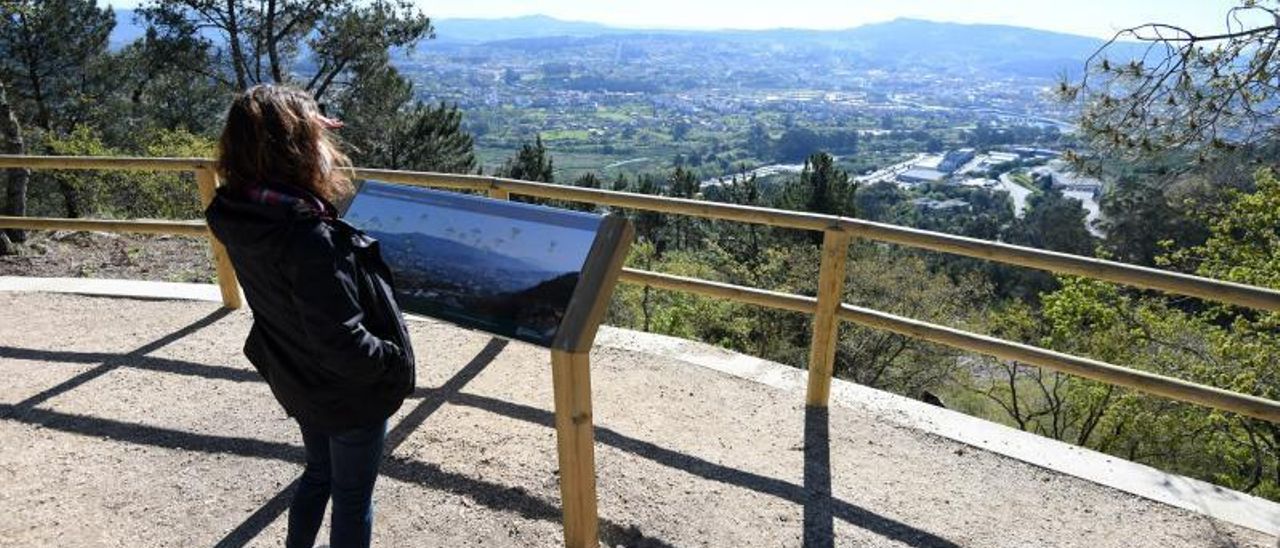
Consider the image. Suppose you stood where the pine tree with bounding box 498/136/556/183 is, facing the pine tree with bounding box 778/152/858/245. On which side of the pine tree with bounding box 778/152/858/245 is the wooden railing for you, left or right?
right

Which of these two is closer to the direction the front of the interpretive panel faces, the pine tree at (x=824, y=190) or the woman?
the woman

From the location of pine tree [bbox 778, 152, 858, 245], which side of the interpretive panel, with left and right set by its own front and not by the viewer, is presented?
back

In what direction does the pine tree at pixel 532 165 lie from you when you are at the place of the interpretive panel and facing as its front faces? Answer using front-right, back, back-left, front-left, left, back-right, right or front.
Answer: back-right

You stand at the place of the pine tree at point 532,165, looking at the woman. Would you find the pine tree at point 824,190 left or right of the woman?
left

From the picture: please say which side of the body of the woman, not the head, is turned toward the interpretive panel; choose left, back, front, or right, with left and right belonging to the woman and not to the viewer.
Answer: front

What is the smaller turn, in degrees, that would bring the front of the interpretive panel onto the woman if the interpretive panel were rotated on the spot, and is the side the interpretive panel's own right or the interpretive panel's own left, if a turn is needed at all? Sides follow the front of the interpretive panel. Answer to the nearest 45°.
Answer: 0° — it already faces them

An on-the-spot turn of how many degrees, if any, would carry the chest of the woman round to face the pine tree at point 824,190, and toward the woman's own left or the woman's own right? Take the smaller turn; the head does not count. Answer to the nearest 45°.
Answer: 0° — they already face it

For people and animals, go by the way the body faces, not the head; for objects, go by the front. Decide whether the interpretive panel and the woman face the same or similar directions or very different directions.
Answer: very different directions

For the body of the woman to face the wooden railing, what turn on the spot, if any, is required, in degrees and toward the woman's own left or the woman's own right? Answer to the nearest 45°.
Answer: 0° — they already face it

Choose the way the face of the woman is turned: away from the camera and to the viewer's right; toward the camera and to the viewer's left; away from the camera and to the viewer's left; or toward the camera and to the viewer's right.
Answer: away from the camera and to the viewer's right

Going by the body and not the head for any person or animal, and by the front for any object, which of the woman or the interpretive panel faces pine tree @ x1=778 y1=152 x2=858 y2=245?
the woman

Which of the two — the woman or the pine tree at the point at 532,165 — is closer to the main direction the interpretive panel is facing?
the woman

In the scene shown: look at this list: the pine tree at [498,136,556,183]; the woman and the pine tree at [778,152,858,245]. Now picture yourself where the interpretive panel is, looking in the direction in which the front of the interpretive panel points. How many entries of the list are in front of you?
1
